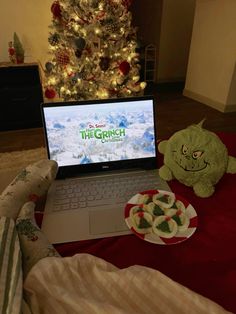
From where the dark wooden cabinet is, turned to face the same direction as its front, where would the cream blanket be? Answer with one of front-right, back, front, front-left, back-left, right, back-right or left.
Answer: front

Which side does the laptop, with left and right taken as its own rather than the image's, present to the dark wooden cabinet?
back

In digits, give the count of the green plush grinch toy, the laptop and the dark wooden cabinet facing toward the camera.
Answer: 3

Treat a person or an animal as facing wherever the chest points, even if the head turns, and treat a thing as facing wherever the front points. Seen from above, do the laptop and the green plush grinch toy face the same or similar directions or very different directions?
same or similar directions

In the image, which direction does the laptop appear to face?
toward the camera

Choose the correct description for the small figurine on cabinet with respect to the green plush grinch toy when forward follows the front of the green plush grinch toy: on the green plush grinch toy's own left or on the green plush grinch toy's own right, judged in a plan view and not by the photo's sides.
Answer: on the green plush grinch toy's own right

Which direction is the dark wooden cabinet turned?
toward the camera

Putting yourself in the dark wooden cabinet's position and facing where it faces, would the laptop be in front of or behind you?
in front

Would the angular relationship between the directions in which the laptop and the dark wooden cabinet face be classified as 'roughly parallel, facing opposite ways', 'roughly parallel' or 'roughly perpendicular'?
roughly parallel

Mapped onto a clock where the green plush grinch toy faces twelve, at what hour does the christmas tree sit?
The christmas tree is roughly at 5 o'clock from the green plush grinch toy.

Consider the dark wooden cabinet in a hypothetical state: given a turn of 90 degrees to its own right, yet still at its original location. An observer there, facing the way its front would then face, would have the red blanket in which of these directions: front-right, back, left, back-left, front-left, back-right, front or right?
left
